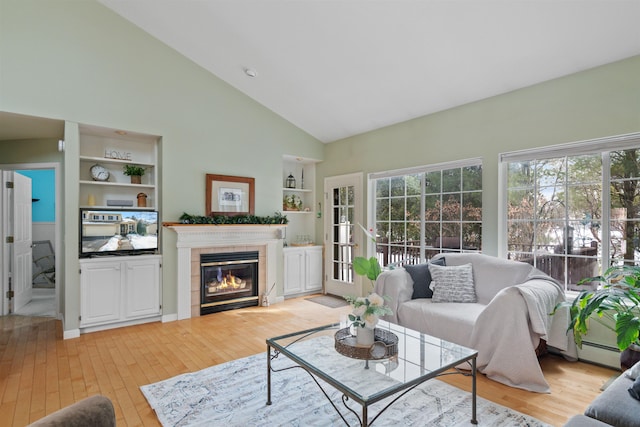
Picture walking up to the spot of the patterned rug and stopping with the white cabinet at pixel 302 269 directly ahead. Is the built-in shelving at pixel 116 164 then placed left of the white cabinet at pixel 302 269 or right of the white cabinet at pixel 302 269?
left

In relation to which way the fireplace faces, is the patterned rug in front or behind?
in front

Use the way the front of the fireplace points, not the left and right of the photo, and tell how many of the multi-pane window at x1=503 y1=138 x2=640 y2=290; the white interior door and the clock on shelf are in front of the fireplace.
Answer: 1

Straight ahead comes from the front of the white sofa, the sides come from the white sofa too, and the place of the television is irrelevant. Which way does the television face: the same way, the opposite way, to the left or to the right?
to the left

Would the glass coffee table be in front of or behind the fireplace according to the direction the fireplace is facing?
in front

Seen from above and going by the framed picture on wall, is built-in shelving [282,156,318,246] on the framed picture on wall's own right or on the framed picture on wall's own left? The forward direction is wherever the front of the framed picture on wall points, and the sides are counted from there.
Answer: on the framed picture on wall's own left

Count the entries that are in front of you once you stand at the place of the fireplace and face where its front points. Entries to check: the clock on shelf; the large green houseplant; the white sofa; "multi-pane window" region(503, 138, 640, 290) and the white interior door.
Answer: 3

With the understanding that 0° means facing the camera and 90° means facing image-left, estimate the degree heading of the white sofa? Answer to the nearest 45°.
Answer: approximately 45°
